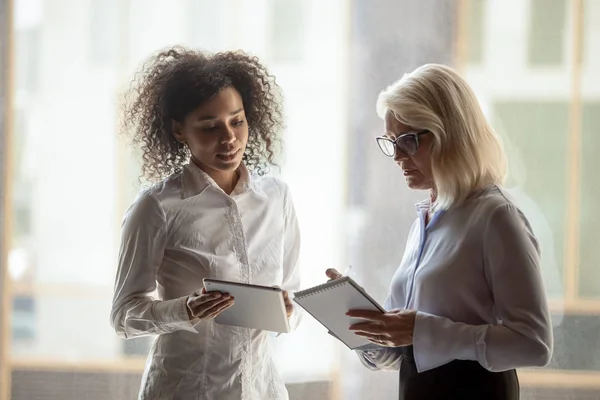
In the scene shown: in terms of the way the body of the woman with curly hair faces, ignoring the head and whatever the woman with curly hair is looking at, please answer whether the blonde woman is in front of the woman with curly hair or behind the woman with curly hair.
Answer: in front

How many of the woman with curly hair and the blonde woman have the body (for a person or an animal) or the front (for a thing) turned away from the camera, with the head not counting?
0

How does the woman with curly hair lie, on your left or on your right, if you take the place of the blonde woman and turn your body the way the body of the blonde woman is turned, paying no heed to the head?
on your right

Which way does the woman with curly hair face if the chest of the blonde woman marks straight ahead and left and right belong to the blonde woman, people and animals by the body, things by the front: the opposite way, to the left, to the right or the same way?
to the left

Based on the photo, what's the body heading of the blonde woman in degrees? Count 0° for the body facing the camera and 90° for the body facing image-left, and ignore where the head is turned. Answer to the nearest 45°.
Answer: approximately 45°

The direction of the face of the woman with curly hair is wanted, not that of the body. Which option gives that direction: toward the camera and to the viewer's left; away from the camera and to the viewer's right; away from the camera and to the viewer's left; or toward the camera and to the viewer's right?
toward the camera and to the viewer's right

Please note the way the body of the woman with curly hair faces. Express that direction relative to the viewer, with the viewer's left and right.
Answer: facing the viewer and to the right of the viewer
